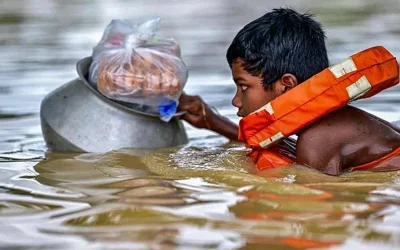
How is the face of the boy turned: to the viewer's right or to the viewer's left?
to the viewer's left

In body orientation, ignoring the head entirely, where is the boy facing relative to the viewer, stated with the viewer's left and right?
facing to the left of the viewer

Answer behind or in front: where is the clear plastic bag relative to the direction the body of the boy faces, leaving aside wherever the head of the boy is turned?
in front
